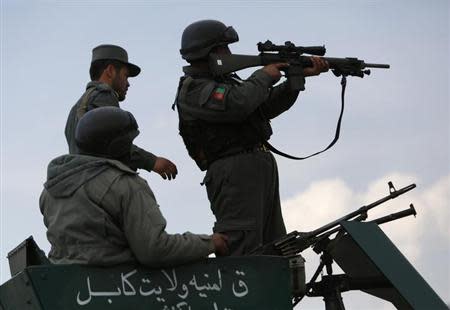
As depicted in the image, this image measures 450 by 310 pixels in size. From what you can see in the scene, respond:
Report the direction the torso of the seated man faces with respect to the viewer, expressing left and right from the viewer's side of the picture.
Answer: facing away from the viewer and to the right of the viewer

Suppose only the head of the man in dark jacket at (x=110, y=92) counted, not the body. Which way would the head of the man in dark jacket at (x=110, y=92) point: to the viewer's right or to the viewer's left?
to the viewer's right

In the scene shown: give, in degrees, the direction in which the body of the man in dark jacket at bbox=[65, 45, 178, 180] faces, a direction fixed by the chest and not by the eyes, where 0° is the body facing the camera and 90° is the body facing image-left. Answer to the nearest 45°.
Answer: approximately 270°

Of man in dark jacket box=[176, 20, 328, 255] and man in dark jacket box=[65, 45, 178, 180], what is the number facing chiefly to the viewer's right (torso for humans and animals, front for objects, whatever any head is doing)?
2

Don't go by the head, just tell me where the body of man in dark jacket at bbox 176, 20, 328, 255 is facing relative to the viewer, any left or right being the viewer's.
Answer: facing to the right of the viewer

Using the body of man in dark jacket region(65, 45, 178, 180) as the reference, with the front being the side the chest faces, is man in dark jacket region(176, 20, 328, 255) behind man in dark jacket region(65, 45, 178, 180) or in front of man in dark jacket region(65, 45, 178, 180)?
in front

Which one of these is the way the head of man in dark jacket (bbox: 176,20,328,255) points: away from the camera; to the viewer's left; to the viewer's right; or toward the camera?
to the viewer's right
